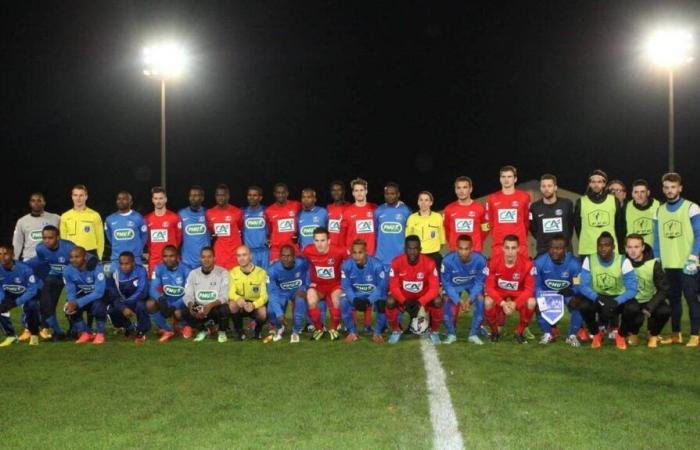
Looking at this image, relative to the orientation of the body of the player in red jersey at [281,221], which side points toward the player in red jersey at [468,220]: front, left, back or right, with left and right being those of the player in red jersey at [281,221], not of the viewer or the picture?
left

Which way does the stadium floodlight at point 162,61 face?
toward the camera

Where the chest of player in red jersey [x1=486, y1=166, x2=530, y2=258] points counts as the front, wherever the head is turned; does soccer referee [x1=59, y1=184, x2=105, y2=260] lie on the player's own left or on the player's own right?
on the player's own right

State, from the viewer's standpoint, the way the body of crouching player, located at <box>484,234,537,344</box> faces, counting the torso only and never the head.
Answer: toward the camera

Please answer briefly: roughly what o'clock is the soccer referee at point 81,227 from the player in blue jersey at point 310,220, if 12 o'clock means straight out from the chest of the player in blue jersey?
The soccer referee is roughly at 3 o'clock from the player in blue jersey.

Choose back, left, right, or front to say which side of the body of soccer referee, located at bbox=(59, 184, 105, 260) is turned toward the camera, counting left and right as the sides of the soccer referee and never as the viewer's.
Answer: front

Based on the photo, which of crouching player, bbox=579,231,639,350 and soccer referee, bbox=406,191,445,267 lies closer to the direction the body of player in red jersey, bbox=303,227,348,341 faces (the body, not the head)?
the crouching player

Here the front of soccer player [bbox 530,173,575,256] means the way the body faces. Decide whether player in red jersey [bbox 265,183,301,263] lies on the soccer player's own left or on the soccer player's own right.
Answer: on the soccer player's own right

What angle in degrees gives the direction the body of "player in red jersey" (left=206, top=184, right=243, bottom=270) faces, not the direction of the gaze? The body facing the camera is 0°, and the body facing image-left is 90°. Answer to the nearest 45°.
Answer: approximately 0°
